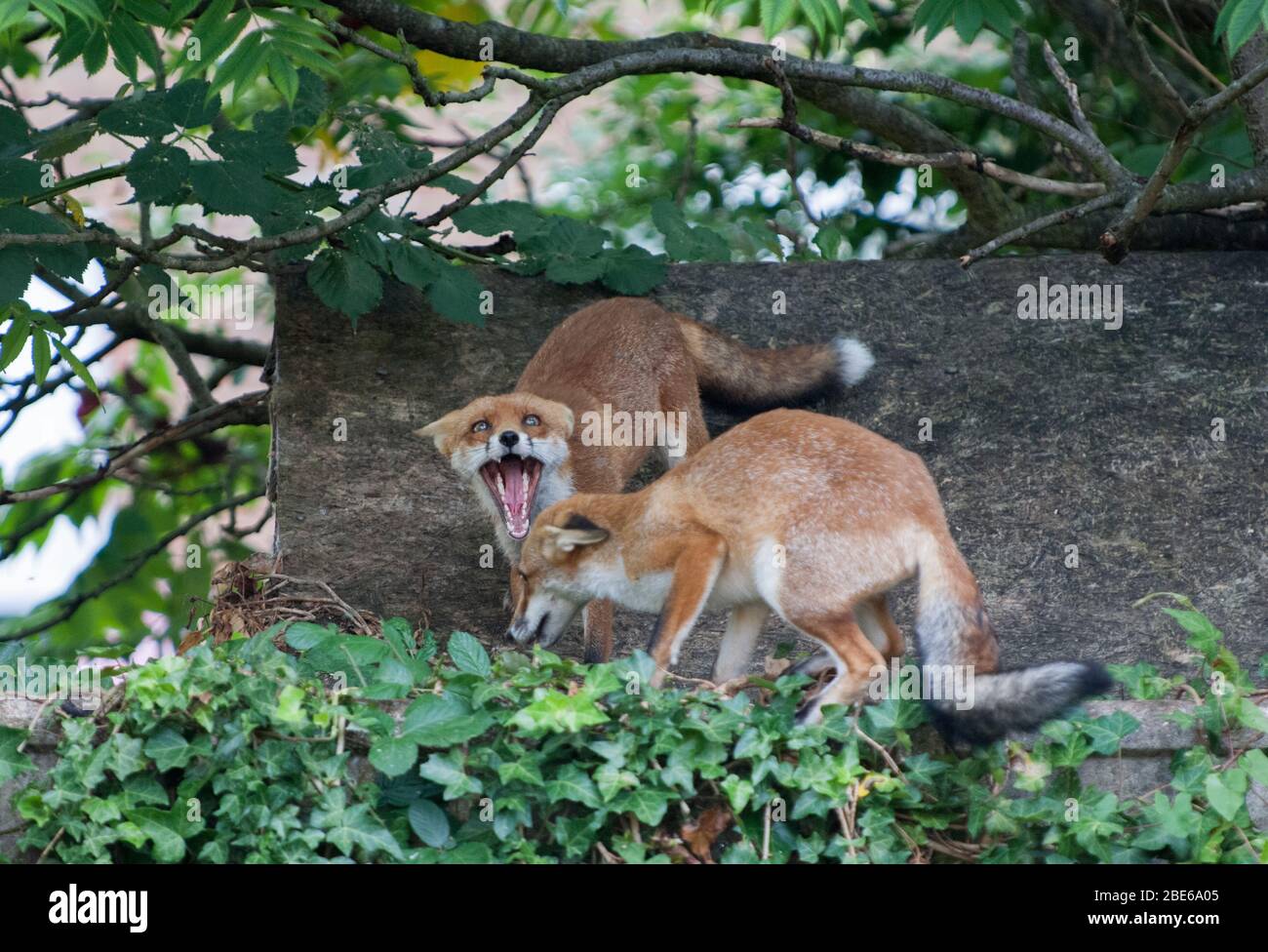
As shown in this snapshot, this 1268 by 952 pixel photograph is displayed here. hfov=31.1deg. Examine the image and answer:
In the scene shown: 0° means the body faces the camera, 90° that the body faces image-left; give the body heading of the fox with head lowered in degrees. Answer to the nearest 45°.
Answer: approximately 90°

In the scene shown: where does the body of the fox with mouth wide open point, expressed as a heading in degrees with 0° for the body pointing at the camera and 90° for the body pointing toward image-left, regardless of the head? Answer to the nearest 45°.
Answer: approximately 45°

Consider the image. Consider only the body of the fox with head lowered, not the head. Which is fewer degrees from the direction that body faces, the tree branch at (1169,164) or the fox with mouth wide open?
the fox with mouth wide open

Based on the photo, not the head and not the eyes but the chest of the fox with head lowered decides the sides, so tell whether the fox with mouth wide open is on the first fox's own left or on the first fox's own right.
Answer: on the first fox's own right

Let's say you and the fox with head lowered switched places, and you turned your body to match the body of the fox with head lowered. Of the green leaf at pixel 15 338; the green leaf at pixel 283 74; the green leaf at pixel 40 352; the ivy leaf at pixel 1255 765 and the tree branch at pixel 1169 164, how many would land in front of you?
3

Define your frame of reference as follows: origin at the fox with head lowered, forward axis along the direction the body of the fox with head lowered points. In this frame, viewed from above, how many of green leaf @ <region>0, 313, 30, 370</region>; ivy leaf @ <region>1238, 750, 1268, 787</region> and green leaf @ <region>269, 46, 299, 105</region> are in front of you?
2
